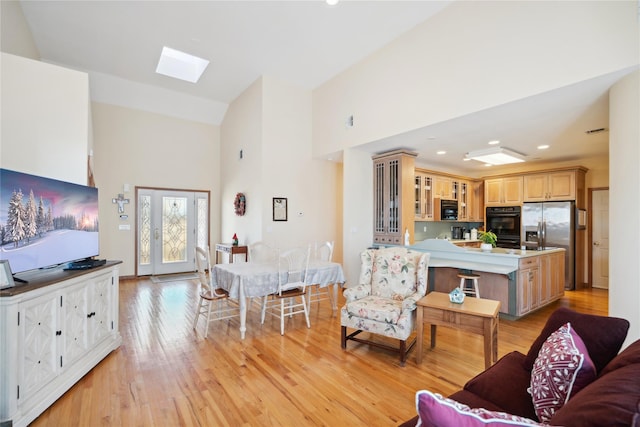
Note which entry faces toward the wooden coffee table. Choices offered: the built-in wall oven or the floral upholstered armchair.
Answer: the built-in wall oven

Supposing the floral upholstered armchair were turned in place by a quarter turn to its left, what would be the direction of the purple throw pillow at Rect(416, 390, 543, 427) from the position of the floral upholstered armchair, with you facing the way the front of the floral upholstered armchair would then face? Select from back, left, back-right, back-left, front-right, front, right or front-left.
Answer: front-right

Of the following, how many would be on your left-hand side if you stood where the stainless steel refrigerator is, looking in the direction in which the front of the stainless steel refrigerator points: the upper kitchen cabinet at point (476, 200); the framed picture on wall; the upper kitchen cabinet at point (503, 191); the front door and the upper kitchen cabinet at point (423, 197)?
0

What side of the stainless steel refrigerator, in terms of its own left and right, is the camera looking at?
front

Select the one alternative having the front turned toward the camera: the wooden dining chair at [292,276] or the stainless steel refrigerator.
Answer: the stainless steel refrigerator

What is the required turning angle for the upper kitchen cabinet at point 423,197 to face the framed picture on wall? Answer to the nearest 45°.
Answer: approximately 90° to its right

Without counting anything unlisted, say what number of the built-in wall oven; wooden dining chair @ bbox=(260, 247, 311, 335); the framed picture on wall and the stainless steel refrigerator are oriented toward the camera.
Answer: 3

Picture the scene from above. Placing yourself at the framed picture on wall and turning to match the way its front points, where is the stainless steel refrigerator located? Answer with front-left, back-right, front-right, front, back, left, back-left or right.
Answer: left

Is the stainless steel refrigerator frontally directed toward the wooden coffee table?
yes

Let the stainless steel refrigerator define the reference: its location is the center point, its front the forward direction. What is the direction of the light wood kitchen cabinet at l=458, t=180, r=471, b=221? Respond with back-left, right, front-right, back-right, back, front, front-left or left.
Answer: right

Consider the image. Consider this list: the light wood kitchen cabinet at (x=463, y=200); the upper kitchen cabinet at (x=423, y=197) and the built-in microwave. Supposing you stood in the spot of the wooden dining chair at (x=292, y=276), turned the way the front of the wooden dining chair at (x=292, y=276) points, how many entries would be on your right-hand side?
3

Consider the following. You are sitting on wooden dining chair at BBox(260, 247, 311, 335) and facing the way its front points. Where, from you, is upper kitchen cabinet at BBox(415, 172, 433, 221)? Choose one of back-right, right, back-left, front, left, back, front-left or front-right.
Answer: right

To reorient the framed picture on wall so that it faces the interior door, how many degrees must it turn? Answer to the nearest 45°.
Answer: approximately 90° to its left

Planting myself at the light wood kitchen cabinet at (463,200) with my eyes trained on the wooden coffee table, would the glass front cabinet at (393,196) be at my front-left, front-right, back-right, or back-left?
front-right

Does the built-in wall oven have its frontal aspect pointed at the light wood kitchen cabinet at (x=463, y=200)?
no

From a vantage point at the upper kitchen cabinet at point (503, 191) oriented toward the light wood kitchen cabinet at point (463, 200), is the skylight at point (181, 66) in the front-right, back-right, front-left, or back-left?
front-left

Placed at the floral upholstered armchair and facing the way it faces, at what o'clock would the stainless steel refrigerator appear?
The stainless steel refrigerator is roughly at 6 o'clock from the floral upholstered armchair.

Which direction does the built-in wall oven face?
toward the camera

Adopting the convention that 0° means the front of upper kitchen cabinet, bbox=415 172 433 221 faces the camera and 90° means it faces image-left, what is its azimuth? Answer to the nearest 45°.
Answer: approximately 315°

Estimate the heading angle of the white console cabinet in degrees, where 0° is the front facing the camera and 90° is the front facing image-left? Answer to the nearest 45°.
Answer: approximately 315°

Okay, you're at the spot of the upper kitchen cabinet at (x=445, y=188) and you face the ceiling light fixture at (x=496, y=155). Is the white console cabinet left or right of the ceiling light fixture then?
right

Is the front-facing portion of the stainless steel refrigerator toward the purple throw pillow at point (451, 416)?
yes
